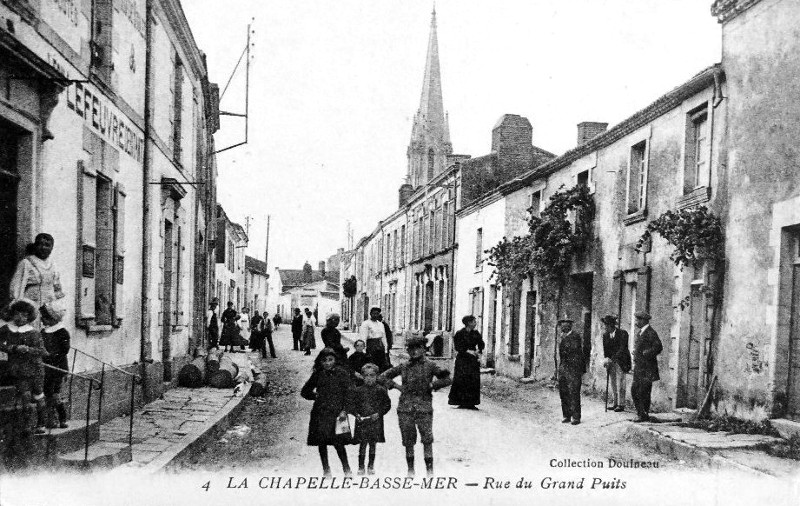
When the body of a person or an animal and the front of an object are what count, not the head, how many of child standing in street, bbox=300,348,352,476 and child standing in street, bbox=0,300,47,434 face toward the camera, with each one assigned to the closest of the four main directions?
2

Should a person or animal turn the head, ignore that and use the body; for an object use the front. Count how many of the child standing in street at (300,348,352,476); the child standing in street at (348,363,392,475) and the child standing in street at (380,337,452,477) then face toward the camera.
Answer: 3

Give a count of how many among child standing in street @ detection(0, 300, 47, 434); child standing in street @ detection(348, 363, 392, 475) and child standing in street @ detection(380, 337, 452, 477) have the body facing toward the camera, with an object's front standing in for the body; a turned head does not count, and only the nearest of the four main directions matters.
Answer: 3

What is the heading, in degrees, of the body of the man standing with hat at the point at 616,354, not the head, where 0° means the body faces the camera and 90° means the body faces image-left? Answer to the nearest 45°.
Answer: approximately 45°

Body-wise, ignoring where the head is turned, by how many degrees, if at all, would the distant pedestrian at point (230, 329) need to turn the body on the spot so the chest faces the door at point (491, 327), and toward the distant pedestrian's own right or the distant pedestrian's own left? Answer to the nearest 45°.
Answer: approximately 90° to the distant pedestrian's own left

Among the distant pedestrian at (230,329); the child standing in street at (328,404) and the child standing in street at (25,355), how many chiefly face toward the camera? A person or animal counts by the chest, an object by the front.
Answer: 3

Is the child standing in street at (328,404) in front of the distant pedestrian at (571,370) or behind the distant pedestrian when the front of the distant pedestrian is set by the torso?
in front

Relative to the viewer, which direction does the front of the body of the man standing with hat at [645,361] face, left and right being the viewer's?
facing the viewer and to the left of the viewer

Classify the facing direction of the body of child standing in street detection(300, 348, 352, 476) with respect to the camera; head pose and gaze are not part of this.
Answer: toward the camera

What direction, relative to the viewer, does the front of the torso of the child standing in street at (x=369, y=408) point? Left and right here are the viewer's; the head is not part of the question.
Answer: facing the viewer
